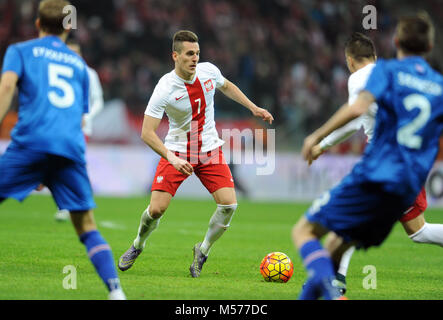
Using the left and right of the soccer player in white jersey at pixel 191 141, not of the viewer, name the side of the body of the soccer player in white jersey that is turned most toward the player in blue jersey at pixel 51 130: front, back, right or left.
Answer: front

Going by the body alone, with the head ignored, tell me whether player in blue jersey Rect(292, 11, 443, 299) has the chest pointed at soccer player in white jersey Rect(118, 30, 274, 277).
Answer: yes

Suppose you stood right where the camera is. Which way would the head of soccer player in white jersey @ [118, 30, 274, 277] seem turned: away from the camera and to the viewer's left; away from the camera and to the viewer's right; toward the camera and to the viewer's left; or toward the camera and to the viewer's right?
toward the camera and to the viewer's right

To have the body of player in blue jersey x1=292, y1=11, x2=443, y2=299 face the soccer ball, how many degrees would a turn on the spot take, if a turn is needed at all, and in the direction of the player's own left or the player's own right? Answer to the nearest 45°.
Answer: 0° — they already face it

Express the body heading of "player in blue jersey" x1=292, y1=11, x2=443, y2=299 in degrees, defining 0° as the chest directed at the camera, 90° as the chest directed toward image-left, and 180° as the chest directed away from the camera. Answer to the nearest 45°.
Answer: approximately 135°

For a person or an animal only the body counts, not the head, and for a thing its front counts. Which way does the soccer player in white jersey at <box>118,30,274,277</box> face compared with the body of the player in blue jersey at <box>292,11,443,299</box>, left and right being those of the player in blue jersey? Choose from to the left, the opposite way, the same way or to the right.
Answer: the opposite way

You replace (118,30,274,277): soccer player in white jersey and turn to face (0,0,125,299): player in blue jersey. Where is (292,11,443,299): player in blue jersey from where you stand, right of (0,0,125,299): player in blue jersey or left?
left

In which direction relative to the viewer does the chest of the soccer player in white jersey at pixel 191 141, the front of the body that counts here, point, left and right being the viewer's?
facing the viewer and to the right of the viewer

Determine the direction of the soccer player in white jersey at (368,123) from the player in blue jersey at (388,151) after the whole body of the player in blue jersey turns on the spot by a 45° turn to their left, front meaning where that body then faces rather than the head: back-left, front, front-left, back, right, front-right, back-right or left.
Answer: right

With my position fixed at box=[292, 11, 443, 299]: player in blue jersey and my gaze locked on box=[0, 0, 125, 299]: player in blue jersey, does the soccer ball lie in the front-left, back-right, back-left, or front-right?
front-right
